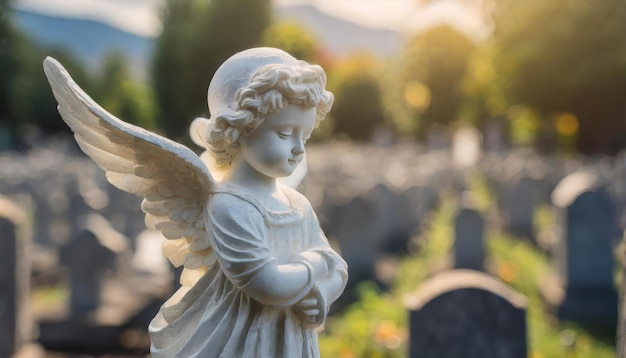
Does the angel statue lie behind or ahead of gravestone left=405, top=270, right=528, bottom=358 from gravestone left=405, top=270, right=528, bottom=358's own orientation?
ahead

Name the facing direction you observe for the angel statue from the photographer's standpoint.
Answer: facing the viewer and to the right of the viewer

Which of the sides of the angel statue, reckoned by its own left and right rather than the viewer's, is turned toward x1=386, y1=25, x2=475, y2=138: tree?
left

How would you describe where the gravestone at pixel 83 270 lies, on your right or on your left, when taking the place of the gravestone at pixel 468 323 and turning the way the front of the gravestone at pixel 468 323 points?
on your right

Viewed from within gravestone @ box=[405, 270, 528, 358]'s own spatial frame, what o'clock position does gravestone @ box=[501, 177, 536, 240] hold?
gravestone @ box=[501, 177, 536, 240] is roughly at 6 o'clock from gravestone @ box=[405, 270, 528, 358].

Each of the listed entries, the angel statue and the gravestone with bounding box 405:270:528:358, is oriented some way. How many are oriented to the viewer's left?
0

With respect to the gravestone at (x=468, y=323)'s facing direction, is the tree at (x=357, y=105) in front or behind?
behind

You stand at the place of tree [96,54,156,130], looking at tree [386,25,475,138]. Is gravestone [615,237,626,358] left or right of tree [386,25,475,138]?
right

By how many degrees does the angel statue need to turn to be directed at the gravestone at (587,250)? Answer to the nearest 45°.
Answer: approximately 90° to its left

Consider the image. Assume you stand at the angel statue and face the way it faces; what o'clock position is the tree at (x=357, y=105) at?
The tree is roughly at 8 o'clock from the angel statue.

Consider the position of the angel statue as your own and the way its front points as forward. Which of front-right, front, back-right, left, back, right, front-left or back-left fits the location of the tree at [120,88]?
back-left

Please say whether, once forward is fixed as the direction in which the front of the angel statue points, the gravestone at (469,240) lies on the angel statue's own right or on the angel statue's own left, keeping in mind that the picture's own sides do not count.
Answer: on the angel statue's own left

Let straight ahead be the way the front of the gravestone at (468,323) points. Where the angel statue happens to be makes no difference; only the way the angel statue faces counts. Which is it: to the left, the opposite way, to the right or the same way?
to the left

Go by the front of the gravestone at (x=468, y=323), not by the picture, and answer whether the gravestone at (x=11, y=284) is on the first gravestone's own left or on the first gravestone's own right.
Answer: on the first gravestone's own right

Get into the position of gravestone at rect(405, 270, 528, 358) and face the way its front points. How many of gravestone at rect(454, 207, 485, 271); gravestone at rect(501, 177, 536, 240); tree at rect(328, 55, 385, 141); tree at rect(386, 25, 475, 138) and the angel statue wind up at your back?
4

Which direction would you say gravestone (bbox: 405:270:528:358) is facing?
toward the camera
